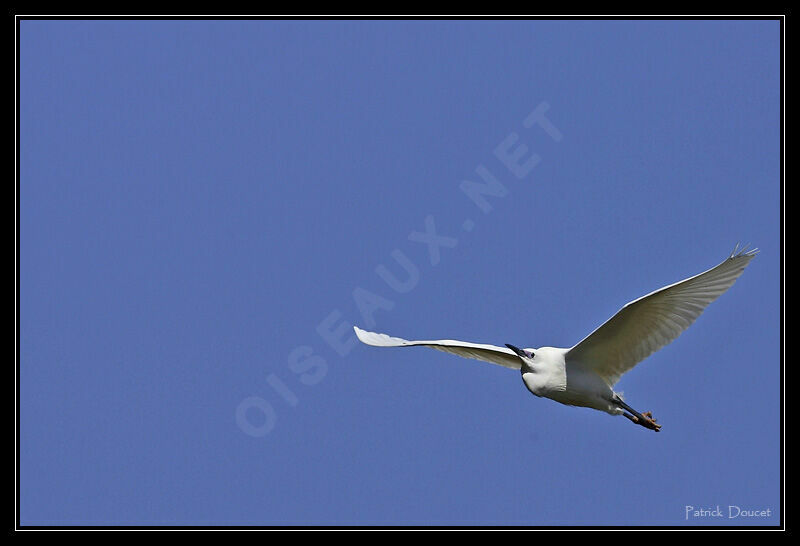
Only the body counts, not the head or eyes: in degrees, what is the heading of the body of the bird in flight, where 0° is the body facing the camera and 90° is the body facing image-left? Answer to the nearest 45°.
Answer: approximately 45°
